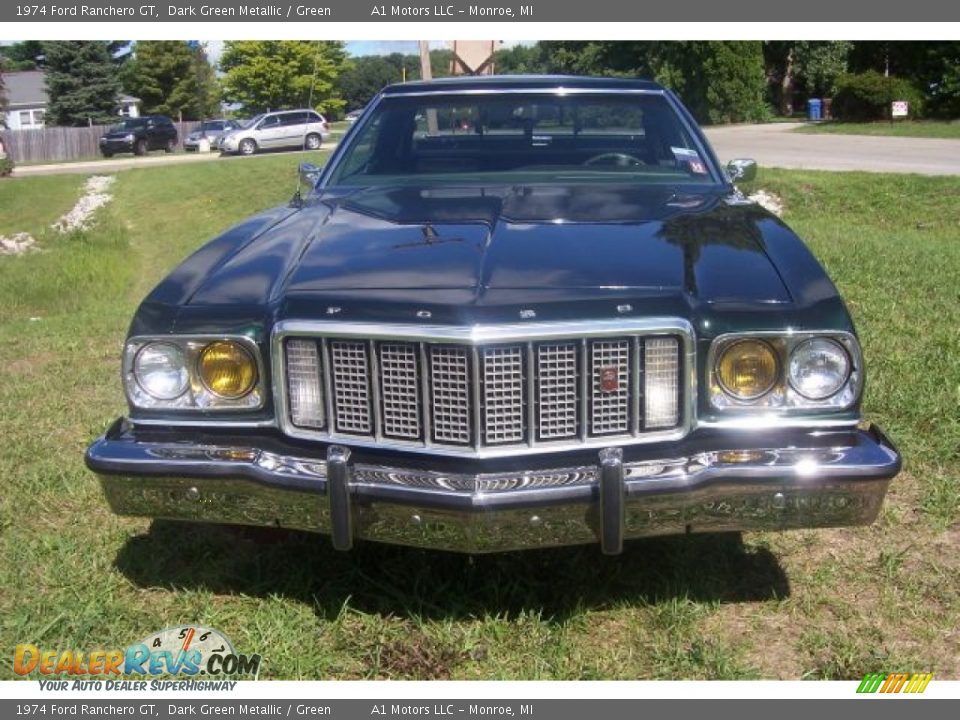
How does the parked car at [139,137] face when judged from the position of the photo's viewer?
facing the viewer and to the left of the viewer

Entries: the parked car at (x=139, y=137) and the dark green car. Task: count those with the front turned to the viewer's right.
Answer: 0

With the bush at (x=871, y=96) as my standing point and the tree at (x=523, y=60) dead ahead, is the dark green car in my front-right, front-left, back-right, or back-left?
back-left

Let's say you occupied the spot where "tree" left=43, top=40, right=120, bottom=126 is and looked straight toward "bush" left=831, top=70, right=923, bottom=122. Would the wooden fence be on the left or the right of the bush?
right

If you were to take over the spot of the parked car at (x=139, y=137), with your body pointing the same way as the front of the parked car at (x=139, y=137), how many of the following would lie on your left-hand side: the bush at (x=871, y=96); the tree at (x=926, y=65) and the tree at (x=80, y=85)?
2

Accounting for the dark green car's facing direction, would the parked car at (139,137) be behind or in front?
behind

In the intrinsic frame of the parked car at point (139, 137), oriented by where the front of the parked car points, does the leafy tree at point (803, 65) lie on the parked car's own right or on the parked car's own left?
on the parked car's own left

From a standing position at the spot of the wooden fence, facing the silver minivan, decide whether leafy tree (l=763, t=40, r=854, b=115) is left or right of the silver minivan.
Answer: left

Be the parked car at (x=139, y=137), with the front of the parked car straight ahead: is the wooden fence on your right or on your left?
on your right

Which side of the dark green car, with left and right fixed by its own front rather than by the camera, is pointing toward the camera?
front

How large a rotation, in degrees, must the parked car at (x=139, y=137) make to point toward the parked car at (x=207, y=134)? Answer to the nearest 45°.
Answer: approximately 135° to its left

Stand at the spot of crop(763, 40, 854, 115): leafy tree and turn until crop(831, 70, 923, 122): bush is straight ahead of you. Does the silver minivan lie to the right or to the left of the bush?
right
